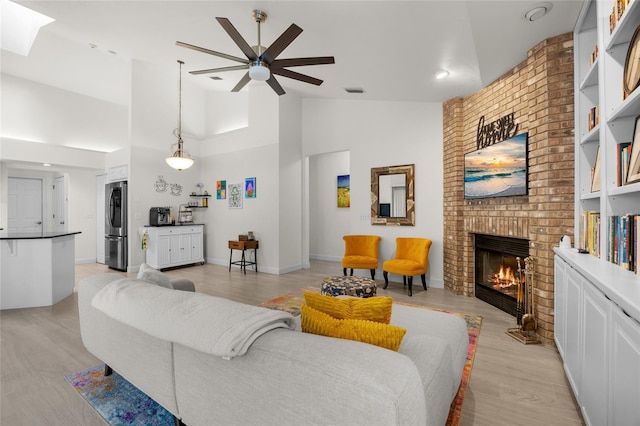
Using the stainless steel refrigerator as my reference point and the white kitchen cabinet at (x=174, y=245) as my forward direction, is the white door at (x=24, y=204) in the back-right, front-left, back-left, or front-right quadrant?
back-left

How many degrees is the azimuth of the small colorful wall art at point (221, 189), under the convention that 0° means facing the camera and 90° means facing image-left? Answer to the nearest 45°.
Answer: approximately 45°

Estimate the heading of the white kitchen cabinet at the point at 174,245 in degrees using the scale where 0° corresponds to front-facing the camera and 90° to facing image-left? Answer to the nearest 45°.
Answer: approximately 315°

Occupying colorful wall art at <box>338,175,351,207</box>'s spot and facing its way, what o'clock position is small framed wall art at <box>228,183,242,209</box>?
The small framed wall art is roughly at 1 o'clock from the colorful wall art.

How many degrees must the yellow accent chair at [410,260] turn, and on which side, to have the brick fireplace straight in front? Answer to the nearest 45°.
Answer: approximately 90° to its left

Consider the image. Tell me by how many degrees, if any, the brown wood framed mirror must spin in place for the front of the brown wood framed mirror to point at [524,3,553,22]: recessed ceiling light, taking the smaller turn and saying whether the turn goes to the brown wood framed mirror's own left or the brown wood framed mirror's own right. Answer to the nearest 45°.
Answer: approximately 90° to the brown wood framed mirror's own left

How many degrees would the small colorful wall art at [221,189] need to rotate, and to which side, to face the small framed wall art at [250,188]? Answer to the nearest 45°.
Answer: approximately 90° to its left
